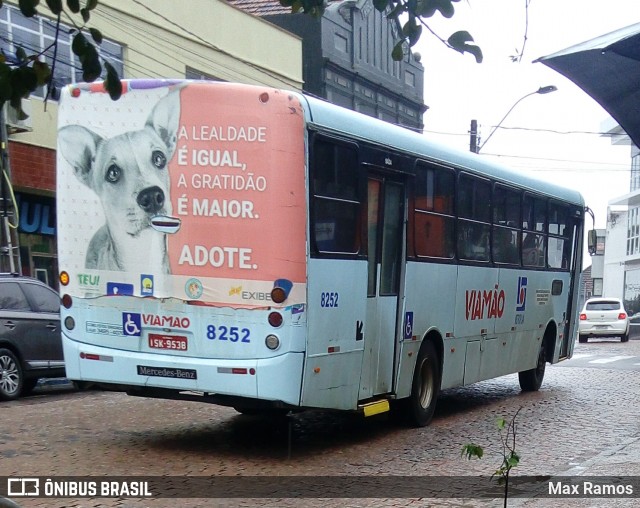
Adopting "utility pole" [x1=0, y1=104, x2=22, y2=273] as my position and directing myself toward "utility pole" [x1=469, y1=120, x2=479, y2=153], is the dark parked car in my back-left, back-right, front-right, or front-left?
back-right

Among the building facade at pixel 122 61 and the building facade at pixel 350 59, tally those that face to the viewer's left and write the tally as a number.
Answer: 0

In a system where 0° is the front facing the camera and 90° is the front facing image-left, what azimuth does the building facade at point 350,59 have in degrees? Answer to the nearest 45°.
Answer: approximately 315°

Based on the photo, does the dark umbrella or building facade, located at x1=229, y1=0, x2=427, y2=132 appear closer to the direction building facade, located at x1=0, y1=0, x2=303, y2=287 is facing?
the dark umbrella

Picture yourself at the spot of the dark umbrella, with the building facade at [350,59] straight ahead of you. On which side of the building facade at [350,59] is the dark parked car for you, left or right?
left
